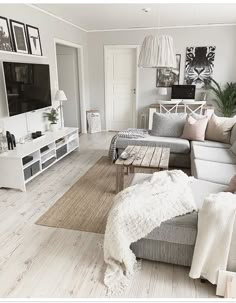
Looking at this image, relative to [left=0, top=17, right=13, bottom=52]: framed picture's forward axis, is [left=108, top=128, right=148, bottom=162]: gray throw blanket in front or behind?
in front

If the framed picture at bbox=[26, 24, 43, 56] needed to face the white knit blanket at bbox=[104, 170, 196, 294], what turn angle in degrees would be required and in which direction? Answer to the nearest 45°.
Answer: approximately 45° to its right

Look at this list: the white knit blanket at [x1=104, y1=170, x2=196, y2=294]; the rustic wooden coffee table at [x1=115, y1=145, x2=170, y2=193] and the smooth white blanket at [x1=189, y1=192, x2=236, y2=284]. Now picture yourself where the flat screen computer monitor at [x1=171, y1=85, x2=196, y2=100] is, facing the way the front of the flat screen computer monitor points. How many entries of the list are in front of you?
3

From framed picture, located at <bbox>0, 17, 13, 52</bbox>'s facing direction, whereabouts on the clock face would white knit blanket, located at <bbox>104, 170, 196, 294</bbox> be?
The white knit blanket is roughly at 1 o'clock from the framed picture.

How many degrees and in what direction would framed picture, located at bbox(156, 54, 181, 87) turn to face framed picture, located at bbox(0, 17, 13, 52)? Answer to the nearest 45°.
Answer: approximately 45° to its right

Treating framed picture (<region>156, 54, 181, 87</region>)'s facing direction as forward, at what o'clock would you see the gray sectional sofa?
The gray sectional sofa is roughly at 12 o'clock from the framed picture.

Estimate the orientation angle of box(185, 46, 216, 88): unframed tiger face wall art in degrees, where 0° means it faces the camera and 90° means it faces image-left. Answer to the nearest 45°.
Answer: approximately 0°
